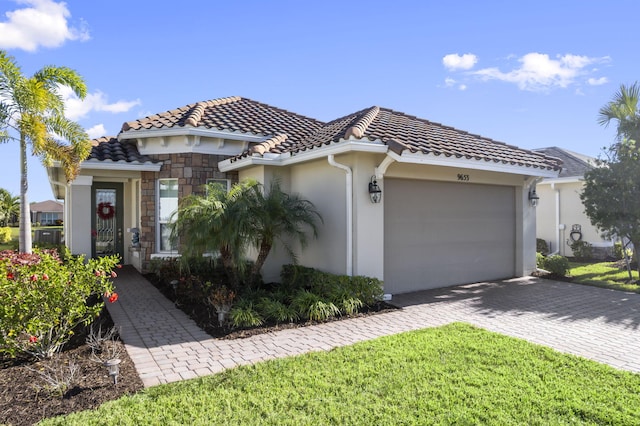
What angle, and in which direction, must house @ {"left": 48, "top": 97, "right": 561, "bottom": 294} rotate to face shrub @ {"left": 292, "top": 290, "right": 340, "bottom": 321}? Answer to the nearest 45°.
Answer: approximately 45° to its right

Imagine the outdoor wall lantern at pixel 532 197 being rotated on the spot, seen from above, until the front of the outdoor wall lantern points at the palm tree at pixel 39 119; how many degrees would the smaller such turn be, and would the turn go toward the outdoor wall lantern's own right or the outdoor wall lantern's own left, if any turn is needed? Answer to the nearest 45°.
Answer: approximately 90° to the outdoor wall lantern's own right

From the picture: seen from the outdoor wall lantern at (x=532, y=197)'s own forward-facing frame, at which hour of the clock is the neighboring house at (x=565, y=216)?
The neighboring house is roughly at 8 o'clock from the outdoor wall lantern.

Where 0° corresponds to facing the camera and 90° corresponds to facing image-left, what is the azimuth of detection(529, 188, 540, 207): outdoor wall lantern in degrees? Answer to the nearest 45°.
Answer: approximately 315°

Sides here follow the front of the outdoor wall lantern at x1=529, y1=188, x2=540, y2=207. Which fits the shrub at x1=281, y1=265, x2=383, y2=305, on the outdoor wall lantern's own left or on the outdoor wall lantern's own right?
on the outdoor wall lantern's own right

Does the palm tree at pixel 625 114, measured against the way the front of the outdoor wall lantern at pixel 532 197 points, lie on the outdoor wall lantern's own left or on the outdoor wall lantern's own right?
on the outdoor wall lantern's own left

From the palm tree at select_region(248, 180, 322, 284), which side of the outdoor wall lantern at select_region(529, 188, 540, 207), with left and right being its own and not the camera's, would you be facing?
right

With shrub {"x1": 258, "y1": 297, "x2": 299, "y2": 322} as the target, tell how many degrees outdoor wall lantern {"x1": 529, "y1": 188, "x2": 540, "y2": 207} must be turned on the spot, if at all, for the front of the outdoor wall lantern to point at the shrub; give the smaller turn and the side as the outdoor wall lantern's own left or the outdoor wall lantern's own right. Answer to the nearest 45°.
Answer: approximately 90° to the outdoor wall lantern's own right

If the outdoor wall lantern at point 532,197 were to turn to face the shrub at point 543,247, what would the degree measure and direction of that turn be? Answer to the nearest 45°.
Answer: approximately 135° to its left
